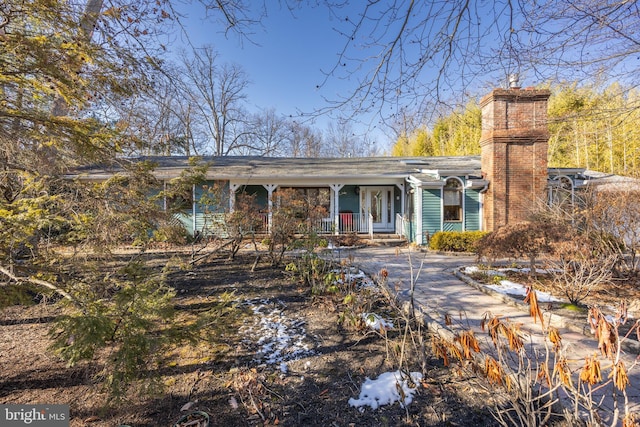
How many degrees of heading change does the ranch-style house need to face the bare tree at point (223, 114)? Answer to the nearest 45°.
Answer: approximately 135° to its right

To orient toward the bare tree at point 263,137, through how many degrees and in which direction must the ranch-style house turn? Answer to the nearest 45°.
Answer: approximately 135° to its right

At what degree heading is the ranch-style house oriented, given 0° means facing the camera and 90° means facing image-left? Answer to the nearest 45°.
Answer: approximately 0°
